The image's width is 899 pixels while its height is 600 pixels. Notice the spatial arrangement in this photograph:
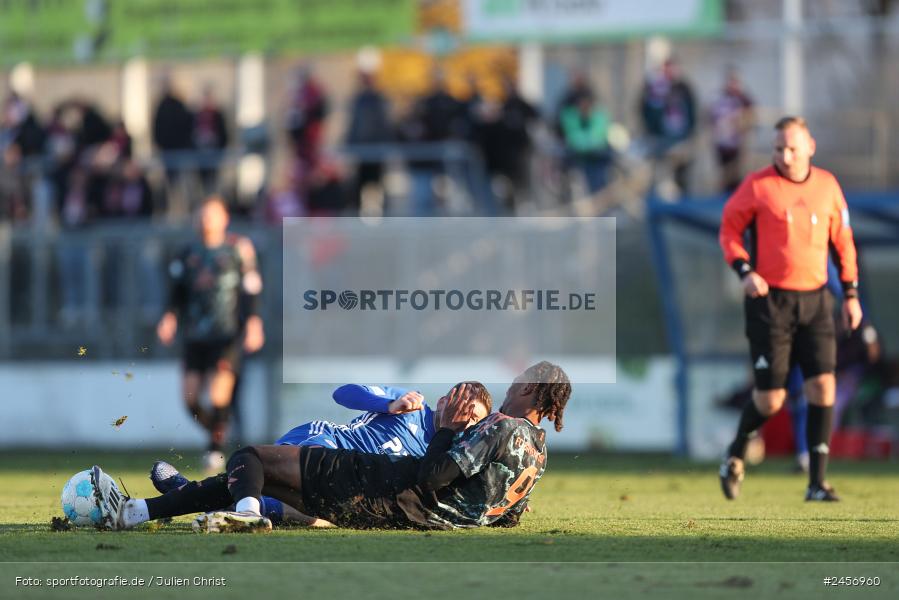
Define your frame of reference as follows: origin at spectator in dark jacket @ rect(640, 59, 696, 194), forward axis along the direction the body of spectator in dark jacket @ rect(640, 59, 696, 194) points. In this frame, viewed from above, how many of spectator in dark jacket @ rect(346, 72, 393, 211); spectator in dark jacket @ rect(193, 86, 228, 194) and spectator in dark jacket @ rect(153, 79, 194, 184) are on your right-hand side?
3

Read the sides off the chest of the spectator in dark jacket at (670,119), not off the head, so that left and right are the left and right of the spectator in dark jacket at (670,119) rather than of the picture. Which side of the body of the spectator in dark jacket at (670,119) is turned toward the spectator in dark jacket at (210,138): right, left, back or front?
right

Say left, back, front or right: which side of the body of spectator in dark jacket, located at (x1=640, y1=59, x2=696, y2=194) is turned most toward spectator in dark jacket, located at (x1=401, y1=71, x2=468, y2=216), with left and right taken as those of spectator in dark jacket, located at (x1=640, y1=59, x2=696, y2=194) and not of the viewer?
right

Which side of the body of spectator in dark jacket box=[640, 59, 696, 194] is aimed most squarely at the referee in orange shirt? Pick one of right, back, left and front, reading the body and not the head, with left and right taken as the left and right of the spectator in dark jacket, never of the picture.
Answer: front

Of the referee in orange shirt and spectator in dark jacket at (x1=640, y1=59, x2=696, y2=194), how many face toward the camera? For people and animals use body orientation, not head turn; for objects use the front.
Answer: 2

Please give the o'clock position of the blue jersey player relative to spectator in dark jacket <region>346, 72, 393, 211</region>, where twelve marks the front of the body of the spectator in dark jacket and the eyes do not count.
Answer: The blue jersey player is roughly at 12 o'clock from the spectator in dark jacket.

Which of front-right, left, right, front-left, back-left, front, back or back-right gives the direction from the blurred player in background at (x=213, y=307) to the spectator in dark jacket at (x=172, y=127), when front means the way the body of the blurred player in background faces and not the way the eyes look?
back

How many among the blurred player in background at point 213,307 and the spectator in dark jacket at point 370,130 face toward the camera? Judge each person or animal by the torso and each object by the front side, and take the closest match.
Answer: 2
